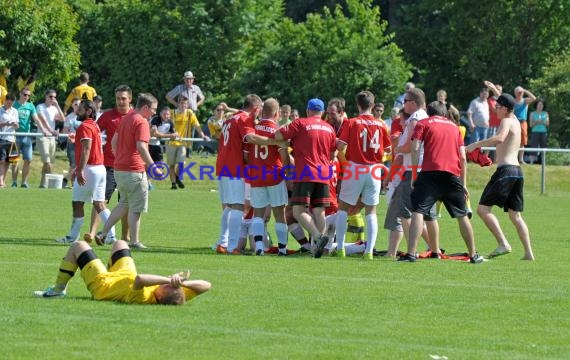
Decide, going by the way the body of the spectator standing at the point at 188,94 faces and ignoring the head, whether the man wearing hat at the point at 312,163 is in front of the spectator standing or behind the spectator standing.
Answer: in front

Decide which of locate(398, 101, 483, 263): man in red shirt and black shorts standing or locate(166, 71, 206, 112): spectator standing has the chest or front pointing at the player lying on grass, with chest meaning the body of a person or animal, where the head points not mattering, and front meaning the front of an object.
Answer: locate(166, 71, 206, 112): spectator standing

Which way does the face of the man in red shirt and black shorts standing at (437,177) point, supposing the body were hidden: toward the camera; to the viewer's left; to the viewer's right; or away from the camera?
away from the camera

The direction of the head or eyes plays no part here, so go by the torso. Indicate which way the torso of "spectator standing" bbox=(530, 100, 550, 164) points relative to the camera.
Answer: toward the camera

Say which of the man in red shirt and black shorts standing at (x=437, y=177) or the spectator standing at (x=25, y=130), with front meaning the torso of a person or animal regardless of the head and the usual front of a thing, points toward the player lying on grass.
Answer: the spectator standing at (x=25, y=130)

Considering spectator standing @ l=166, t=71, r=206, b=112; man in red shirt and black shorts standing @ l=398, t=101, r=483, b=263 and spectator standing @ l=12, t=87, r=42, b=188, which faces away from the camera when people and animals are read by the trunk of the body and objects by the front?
man in red shirt and black shorts standing @ l=398, t=101, r=483, b=263

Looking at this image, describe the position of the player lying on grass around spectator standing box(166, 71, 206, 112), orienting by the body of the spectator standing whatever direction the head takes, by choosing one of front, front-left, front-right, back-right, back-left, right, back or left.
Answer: front

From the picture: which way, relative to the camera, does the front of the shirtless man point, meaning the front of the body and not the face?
to the viewer's left

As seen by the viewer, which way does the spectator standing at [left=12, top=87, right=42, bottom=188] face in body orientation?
toward the camera

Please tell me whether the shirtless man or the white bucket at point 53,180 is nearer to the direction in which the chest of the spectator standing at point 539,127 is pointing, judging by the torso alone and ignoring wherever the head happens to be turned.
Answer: the shirtless man

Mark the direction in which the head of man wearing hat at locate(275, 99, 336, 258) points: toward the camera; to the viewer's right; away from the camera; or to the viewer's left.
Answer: away from the camera

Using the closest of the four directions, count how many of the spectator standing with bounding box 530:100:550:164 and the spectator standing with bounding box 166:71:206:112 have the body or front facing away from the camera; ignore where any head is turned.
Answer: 0

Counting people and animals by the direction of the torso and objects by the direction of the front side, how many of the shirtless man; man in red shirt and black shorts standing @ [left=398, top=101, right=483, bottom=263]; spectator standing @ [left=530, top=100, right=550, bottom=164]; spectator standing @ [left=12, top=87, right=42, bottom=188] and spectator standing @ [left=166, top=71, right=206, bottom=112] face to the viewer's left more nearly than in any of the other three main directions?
1

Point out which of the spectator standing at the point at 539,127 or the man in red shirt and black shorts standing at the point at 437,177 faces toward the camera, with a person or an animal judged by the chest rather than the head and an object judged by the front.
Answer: the spectator standing at the point at 539,127

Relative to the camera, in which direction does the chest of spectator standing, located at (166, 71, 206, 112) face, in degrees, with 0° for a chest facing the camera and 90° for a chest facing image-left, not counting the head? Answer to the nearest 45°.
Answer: approximately 0°

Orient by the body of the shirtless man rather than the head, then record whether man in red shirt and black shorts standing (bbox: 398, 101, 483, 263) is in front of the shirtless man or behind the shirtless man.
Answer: in front

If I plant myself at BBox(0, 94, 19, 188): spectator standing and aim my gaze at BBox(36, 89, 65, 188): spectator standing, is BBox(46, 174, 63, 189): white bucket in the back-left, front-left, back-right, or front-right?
front-right

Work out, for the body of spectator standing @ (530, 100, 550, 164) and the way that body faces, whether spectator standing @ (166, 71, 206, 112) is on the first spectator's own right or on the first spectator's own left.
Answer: on the first spectator's own right
